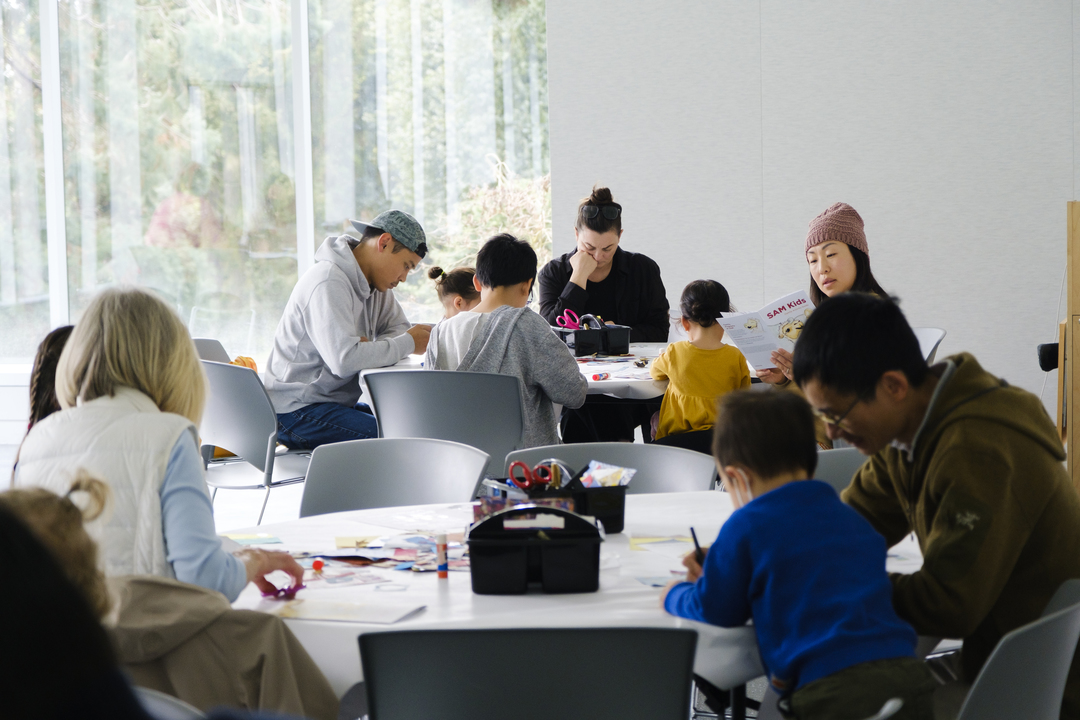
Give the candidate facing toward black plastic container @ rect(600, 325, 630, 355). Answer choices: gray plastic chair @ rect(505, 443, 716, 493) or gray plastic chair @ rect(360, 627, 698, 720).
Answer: gray plastic chair @ rect(360, 627, 698, 720)

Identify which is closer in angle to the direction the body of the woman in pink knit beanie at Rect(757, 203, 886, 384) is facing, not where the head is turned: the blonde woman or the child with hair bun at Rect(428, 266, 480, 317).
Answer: the blonde woman

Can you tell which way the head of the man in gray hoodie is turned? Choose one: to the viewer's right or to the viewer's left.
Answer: to the viewer's right

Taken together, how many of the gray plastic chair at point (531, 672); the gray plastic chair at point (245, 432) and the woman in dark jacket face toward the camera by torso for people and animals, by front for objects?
1

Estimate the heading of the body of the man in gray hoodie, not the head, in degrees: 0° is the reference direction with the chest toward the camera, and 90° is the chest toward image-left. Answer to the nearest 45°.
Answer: approximately 270°

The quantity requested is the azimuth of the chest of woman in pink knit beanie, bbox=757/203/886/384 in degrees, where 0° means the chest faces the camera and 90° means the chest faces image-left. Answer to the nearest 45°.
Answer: approximately 45°

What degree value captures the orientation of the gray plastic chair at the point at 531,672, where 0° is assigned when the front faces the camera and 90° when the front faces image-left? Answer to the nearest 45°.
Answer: approximately 180°

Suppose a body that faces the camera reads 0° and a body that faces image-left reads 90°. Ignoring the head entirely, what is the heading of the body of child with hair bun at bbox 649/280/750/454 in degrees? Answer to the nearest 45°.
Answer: approximately 180°

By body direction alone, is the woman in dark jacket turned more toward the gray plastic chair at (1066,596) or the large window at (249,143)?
the gray plastic chair
